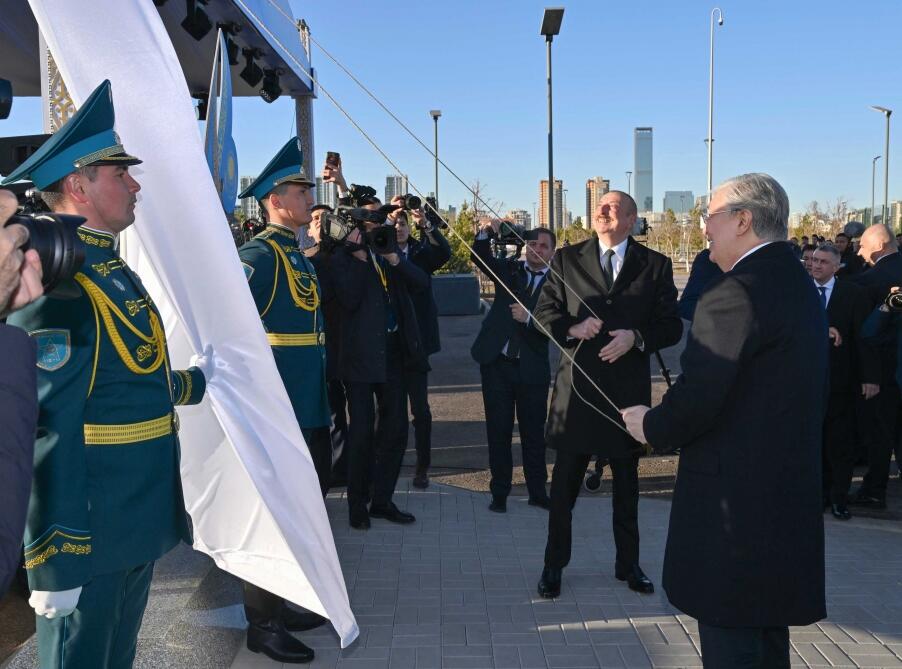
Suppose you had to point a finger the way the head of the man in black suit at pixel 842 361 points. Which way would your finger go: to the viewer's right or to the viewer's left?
to the viewer's left

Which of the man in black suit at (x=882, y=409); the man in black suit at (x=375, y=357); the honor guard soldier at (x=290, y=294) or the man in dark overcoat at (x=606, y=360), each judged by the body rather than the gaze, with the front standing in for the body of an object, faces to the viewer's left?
the man in black suit at (x=882, y=409)

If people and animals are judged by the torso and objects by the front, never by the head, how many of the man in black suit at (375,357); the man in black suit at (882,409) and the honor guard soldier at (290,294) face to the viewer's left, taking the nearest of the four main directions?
1

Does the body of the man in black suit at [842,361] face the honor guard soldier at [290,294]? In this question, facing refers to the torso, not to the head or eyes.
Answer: yes

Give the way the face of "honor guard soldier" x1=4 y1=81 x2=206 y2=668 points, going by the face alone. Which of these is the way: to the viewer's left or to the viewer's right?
to the viewer's right

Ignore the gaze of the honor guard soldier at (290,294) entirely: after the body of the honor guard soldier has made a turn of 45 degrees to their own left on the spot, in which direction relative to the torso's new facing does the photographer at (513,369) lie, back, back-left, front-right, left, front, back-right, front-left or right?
front-left

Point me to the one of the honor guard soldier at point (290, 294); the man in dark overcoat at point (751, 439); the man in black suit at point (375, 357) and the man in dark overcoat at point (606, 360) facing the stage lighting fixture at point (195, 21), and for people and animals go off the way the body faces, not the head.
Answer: the man in dark overcoat at point (751, 439)

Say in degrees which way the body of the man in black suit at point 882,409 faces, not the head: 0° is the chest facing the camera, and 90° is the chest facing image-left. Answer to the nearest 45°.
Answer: approximately 90°

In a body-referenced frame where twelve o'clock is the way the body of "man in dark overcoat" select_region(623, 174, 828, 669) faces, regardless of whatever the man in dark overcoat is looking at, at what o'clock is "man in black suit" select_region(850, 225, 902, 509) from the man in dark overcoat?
The man in black suit is roughly at 2 o'clock from the man in dark overcoat.

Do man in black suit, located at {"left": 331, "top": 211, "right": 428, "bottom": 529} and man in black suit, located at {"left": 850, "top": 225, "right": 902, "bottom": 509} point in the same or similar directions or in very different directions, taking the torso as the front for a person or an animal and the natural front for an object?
very different directions

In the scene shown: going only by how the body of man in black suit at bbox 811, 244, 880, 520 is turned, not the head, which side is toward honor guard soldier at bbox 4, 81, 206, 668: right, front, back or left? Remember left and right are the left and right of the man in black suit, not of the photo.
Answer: front

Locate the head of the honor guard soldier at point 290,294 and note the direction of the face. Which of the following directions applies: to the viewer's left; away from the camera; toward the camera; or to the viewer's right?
to the viewer's right

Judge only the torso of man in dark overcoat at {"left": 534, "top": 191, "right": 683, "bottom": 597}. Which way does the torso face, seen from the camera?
toward the camera

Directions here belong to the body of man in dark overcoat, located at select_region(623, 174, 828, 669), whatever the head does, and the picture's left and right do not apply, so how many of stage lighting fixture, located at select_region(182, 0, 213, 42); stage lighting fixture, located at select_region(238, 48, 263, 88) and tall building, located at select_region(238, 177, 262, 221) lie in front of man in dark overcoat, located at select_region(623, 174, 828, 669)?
3

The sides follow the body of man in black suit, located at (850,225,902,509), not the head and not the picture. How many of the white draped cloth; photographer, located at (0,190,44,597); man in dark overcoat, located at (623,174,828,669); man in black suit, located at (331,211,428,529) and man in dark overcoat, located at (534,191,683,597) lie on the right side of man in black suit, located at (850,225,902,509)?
0

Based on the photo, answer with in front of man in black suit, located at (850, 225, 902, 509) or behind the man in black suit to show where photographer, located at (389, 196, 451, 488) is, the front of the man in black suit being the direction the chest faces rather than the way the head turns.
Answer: in front

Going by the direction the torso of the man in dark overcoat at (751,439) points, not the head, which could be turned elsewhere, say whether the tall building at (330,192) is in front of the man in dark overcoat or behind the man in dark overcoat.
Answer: in front

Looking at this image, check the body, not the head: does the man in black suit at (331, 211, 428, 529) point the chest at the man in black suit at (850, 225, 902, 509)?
no
